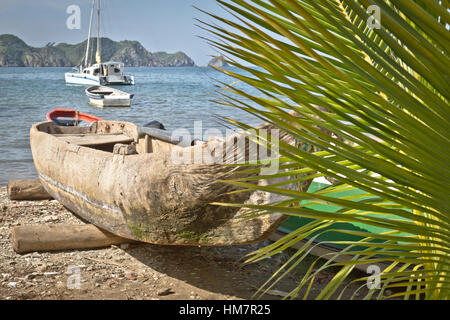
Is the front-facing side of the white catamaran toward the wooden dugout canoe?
no

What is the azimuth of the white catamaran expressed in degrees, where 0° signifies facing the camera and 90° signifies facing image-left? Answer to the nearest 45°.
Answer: approximately 135°

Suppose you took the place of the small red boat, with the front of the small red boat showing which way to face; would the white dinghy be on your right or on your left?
on your left

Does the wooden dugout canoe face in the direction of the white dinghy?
no

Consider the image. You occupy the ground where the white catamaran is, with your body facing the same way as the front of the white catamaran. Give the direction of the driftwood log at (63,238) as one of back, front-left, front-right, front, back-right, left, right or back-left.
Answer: back-left

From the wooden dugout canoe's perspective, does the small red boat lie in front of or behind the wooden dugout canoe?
behind

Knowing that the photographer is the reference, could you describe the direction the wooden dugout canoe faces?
facing the viewer and to the right of the viewer

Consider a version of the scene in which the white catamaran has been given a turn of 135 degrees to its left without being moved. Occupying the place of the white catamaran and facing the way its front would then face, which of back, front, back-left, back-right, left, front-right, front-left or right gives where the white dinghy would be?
front
